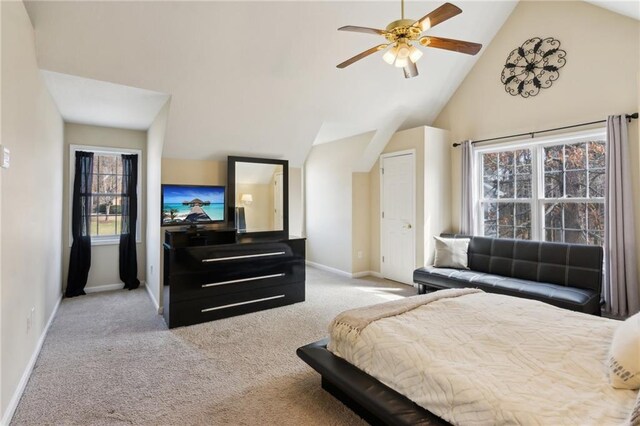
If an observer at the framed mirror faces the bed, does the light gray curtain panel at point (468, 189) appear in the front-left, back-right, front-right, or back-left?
front-left

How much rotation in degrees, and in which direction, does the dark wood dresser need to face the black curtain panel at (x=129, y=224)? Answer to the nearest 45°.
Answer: approximately 180°

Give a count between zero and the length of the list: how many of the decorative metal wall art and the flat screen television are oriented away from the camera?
0

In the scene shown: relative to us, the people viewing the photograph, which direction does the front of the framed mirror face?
facing the viewer and to the right of the viewer

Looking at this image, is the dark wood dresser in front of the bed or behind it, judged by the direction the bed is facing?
in front

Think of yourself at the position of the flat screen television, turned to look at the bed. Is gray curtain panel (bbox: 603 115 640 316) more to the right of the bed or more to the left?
left

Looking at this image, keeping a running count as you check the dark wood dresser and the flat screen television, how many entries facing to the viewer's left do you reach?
0

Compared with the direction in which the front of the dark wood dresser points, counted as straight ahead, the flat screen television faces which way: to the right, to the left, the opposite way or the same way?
the same way

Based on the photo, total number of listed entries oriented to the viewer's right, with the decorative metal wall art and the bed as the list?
0

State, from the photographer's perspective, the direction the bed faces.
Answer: facing away from the viewer and to the left of the viewer

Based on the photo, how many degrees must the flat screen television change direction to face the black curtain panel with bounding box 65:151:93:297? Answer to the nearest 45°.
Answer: approximately 180°

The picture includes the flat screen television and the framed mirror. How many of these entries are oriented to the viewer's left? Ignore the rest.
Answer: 0
